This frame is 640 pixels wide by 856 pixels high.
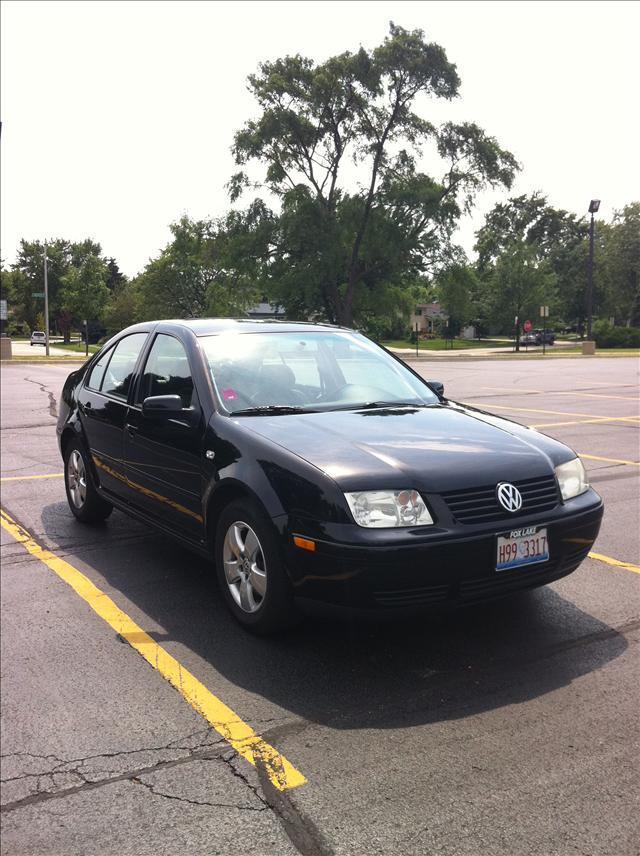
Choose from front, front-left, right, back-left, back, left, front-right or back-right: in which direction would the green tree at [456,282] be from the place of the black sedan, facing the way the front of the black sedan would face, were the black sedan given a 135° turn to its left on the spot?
front

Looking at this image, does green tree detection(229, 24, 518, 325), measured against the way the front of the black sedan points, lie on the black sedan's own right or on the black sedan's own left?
on the black sedan's own left

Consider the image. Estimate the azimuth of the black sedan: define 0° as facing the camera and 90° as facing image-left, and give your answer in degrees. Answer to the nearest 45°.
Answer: approximately 315°
